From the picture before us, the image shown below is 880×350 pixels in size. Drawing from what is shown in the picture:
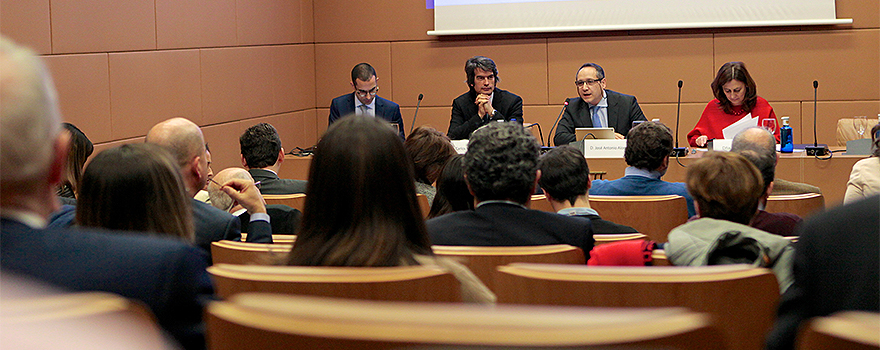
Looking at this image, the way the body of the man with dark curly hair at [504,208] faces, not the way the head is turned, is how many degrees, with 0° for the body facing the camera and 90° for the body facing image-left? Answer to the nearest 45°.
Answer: approximately 180°

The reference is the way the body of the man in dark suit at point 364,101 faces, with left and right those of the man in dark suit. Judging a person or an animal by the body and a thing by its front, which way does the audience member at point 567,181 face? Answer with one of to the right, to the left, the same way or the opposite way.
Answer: the opposite way

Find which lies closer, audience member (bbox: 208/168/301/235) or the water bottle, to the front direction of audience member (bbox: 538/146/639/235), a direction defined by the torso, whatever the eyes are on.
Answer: the water bottle

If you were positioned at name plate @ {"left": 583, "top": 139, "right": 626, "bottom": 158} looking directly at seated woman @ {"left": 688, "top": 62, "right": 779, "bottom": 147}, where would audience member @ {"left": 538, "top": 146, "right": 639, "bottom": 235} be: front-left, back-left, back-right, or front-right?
back-right

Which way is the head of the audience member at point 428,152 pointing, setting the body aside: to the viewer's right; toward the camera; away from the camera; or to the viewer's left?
away from the camera

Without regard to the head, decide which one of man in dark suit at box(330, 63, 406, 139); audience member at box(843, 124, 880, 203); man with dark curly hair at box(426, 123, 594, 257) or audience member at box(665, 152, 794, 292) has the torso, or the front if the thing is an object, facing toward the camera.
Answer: the man in dark suit

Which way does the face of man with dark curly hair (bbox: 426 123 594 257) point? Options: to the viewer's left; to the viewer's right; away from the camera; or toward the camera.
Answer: away from the camera

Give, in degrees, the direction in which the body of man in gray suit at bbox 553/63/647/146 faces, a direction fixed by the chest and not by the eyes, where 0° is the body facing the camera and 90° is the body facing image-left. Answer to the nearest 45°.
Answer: approximately 45°

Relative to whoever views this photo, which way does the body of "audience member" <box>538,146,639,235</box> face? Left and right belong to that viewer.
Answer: facing away from the viewer

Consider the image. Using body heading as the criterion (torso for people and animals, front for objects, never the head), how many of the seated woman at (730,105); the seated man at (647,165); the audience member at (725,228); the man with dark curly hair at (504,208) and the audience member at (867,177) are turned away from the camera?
4

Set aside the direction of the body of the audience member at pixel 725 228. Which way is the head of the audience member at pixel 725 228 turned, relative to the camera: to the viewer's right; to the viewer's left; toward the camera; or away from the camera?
away from the camera

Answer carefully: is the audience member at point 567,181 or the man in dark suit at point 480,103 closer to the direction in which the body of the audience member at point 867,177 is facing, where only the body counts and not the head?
the man in dark suit

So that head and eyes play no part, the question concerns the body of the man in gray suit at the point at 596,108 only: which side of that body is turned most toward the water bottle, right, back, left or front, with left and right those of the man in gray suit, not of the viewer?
left
